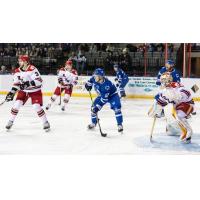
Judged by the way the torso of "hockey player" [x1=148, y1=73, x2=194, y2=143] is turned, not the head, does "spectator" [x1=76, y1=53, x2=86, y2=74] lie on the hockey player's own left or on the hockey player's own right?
on the hockey player's own right

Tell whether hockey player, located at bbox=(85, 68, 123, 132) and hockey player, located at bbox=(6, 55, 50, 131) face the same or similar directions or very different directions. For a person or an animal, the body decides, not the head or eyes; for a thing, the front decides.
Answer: same or similar directions

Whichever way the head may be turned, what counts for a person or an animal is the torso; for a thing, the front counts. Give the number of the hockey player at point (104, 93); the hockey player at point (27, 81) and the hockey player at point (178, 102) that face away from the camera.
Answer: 0

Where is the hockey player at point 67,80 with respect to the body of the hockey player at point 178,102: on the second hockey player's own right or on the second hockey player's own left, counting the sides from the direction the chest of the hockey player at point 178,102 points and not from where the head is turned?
on the second hockey player's own right

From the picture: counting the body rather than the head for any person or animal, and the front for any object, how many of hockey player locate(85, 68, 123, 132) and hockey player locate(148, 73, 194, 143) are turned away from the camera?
0

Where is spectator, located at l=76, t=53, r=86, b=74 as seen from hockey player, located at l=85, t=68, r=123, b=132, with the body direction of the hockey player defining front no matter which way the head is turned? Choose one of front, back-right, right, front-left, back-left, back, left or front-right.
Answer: back-right

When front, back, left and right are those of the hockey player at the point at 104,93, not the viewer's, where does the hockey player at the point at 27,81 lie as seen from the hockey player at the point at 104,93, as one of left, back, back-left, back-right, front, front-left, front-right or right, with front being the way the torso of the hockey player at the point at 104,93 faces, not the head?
front-right
